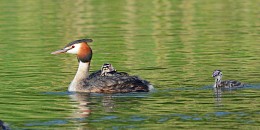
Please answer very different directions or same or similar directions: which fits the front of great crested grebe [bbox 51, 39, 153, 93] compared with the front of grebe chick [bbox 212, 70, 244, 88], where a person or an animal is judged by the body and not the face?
same or similar directions

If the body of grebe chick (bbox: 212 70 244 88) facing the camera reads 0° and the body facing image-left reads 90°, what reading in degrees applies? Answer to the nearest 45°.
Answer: approximately 90°

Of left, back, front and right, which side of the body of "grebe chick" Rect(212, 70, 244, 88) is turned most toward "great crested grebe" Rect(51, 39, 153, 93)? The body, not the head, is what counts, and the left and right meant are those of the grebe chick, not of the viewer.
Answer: front

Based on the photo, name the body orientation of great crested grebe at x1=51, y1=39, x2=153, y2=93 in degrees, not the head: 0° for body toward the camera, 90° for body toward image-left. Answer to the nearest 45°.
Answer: approximately 90°

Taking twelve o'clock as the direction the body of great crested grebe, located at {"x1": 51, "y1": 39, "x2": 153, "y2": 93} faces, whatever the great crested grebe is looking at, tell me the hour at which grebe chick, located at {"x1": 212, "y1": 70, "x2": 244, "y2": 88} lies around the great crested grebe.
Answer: The grebe chick is roughly at 6 o'clock from the great crested grebe.

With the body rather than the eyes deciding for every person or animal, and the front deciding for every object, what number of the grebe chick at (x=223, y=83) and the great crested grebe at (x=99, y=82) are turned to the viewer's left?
2
